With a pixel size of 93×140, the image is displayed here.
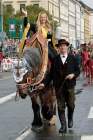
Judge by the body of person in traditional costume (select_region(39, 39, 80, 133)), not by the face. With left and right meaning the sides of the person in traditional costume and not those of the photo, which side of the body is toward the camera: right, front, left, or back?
front
